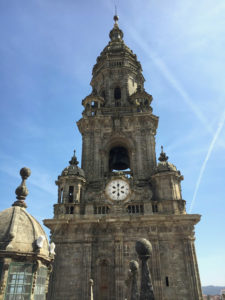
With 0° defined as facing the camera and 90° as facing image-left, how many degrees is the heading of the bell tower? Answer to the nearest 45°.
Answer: approximately 0°
